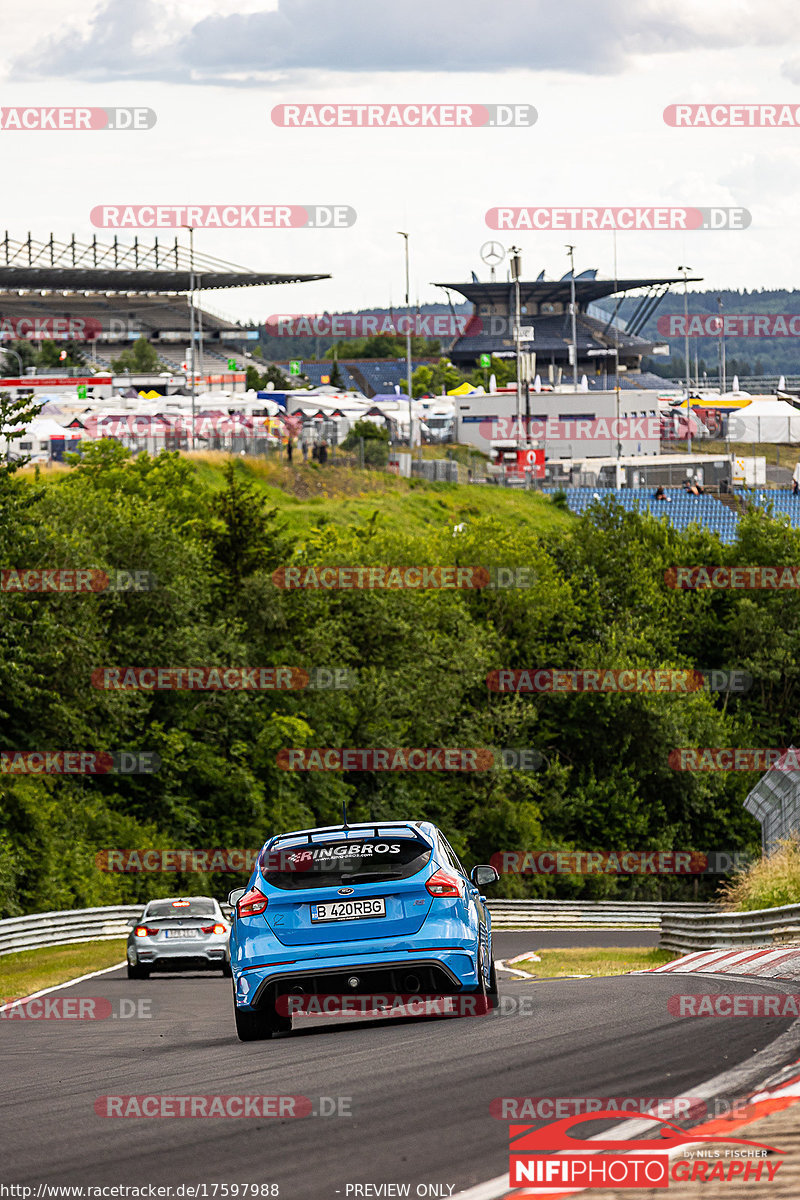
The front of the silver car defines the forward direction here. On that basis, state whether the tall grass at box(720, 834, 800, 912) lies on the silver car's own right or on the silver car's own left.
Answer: on the silver car's own right

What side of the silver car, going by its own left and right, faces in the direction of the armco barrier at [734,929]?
right

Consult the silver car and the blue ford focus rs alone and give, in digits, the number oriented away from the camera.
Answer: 2

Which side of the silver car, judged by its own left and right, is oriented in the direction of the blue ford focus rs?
back

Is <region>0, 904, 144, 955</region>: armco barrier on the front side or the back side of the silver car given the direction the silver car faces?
on the front side

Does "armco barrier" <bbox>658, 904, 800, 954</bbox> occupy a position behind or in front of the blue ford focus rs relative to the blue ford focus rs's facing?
in front

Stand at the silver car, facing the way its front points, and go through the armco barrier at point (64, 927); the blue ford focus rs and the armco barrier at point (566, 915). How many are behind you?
1

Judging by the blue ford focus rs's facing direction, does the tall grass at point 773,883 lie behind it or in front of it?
in front

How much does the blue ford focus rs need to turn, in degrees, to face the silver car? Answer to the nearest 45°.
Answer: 0° — it already faces it

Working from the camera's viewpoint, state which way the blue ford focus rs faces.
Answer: facing away from the viewer

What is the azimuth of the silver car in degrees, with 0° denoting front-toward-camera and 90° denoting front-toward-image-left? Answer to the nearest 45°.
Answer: approximately 180°
